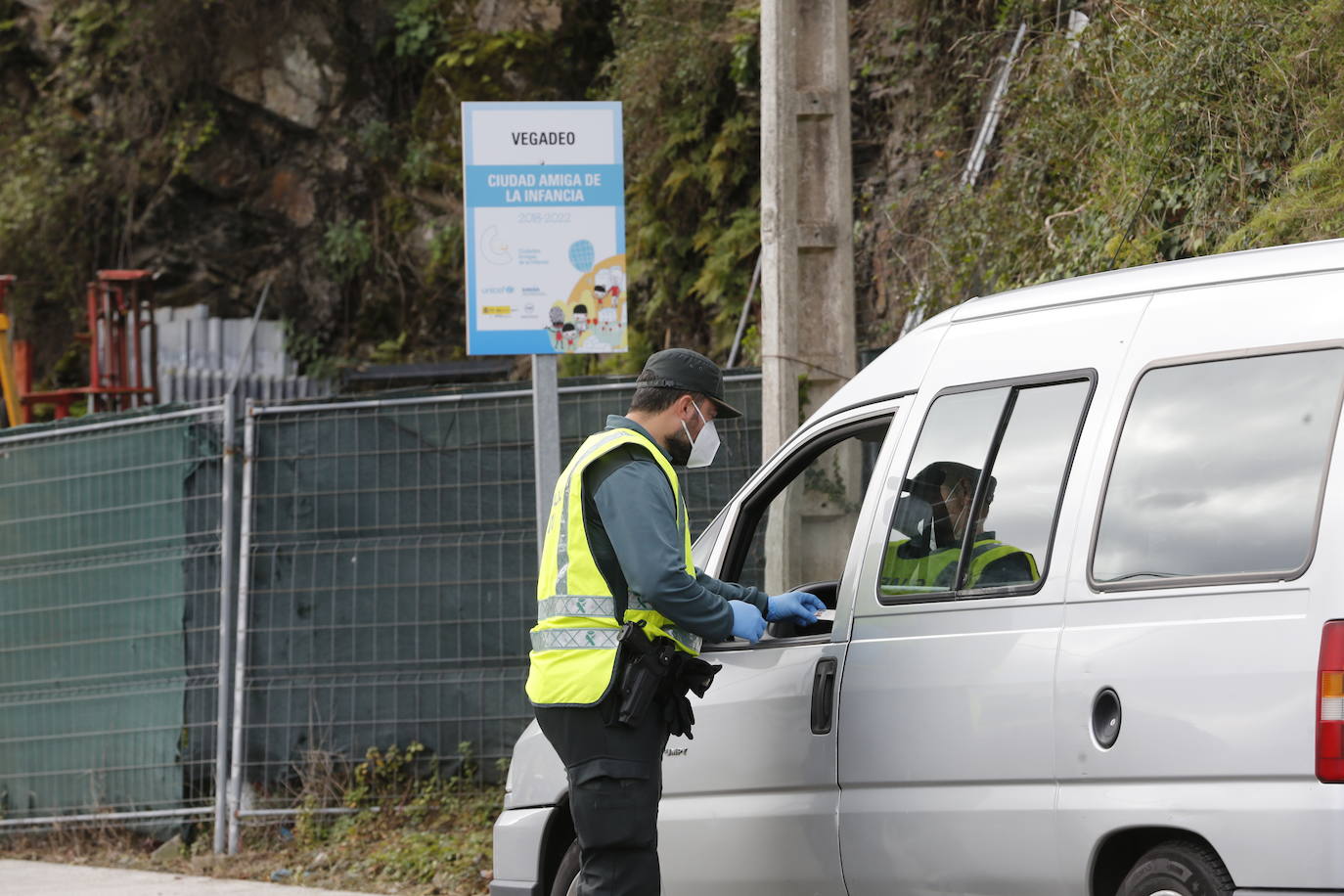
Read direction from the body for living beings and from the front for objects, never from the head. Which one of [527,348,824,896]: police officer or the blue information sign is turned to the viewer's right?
the police officer

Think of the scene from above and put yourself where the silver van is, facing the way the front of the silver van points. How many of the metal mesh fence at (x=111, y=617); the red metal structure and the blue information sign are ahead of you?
3

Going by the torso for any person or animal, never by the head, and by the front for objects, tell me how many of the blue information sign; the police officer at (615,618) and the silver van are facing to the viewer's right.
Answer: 1

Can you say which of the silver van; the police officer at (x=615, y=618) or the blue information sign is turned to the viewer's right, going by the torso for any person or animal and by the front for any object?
the police officer

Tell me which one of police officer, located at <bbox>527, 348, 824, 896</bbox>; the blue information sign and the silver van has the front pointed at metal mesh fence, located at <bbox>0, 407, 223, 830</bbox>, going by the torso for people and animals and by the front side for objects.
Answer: the silver van

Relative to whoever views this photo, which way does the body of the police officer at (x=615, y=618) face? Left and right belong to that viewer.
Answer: facing to the right of the viewer

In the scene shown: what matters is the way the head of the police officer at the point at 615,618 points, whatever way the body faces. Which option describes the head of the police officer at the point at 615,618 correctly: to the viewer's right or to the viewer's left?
to the viewer's right

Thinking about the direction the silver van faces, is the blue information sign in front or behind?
in front

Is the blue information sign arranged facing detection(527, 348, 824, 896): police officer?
yes

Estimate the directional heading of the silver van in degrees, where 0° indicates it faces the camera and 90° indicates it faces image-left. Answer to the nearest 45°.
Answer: approximately 135°

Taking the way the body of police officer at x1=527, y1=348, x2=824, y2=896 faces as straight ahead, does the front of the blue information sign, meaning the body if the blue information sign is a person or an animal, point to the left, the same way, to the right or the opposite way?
to the right

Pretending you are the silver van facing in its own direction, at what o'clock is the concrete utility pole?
The concrete utility pole is roughly at 1 o'clock from the silver van.

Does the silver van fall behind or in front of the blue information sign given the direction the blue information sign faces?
in front

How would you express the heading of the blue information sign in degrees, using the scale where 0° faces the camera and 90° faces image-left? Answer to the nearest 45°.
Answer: approximately 0°
